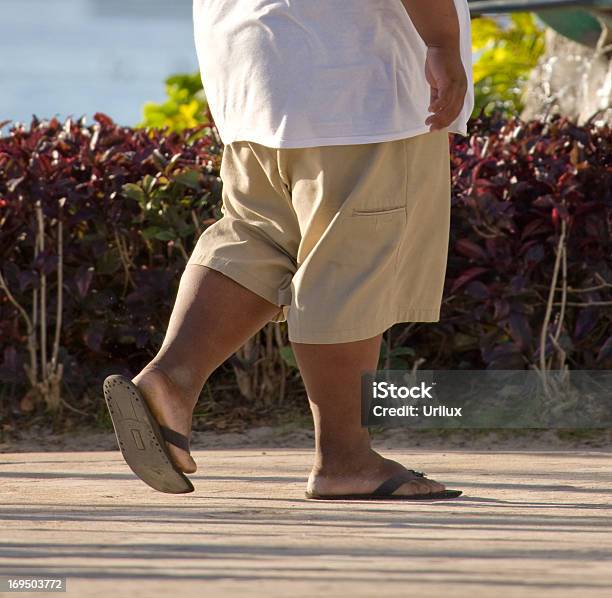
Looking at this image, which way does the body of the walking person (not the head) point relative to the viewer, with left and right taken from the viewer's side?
facing away from the viewer and to the right of the viewer

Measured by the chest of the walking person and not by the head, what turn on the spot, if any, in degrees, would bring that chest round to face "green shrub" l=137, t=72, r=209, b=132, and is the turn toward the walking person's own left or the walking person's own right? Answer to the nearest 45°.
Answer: approximately 45° to the walking person's own left

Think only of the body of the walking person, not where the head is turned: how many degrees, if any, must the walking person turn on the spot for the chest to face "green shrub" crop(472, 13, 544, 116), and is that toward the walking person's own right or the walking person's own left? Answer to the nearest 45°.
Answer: approximately 45° to the walking person's own left
